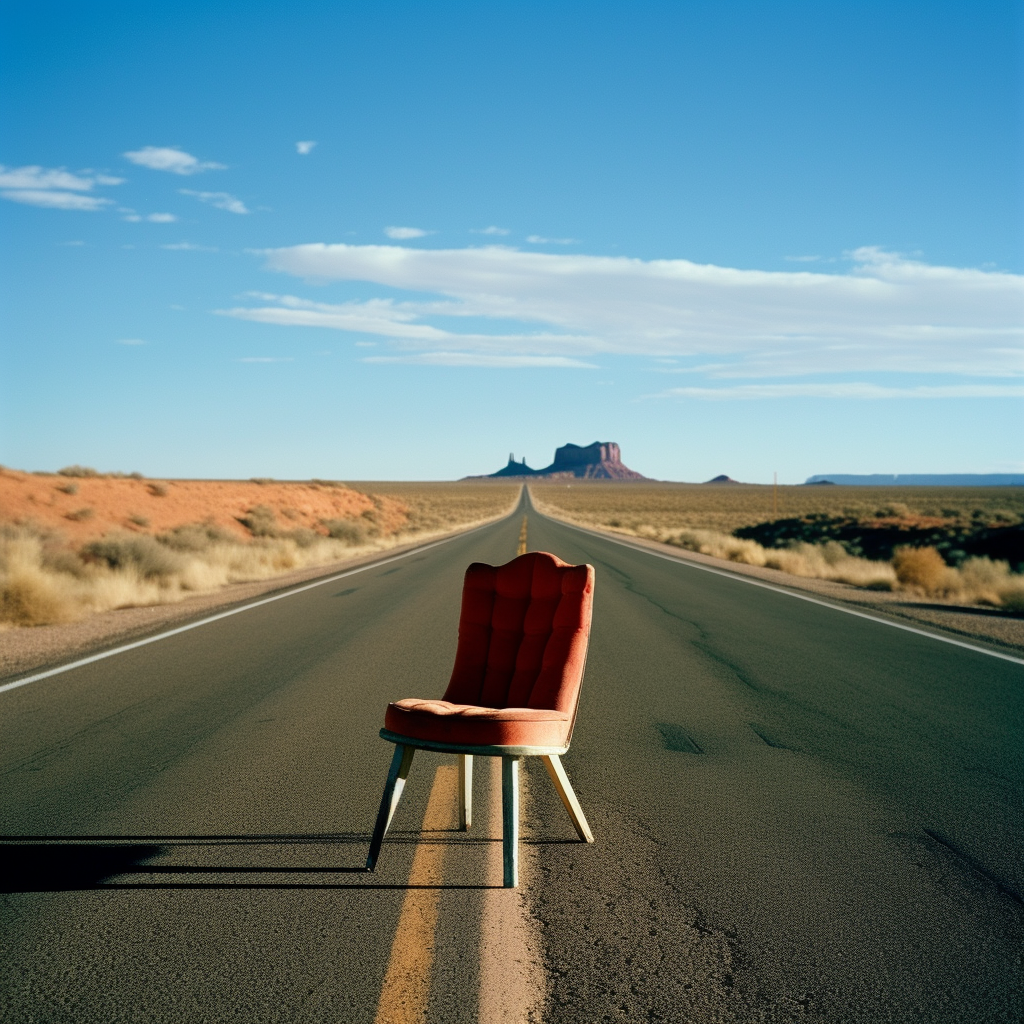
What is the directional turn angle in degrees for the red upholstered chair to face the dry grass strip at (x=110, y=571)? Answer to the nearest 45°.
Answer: approximately 90° to its right

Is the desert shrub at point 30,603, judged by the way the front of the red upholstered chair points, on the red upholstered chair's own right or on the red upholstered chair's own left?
on the red upholstered chair's own right

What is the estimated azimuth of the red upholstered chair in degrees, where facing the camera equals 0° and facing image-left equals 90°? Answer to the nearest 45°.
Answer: approximately 45°

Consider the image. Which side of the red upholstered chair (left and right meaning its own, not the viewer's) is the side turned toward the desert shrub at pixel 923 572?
back

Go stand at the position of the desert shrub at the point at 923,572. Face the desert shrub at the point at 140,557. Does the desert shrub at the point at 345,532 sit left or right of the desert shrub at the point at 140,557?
right

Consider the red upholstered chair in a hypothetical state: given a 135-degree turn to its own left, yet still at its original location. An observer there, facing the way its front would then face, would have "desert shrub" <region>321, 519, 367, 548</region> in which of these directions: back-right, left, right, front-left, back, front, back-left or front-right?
left
